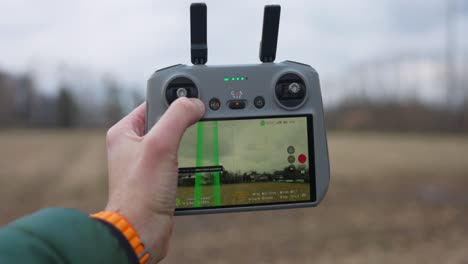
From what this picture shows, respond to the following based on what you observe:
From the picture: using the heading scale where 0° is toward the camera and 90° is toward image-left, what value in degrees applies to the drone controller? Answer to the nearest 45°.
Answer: approximately 0°
